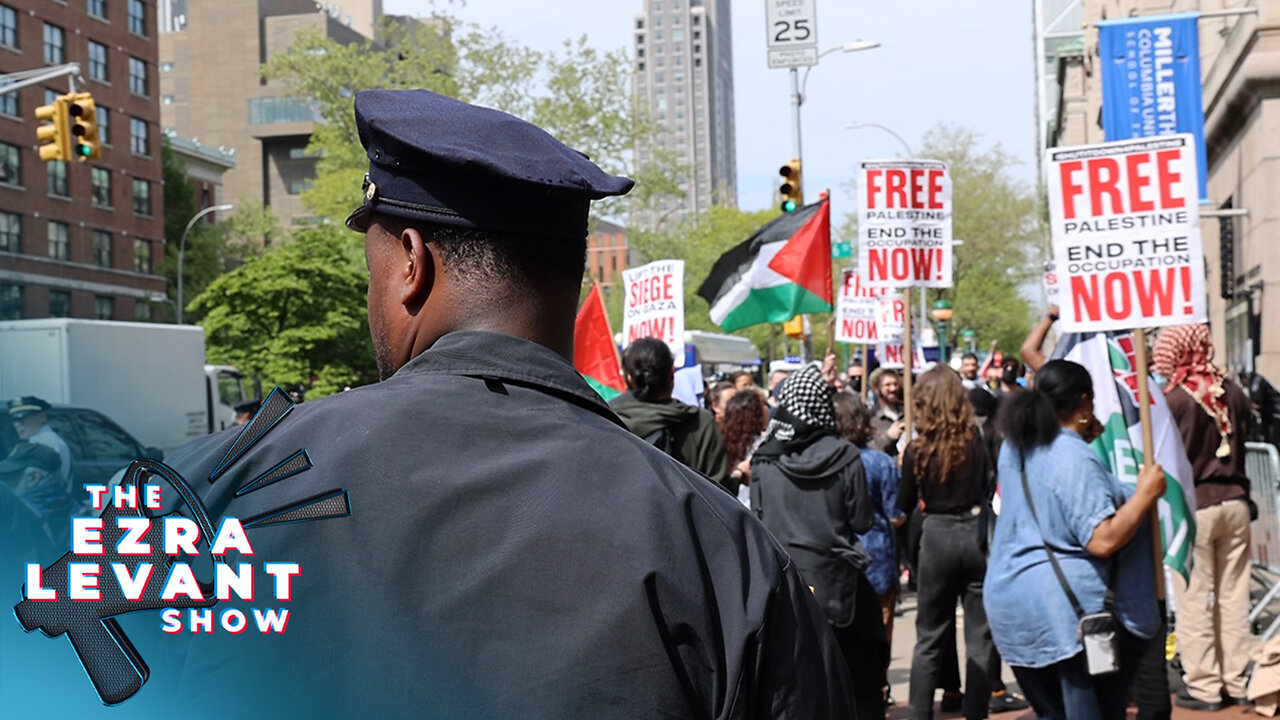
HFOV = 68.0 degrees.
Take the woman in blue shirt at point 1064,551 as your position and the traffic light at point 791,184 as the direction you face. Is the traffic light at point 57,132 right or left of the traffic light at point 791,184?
left

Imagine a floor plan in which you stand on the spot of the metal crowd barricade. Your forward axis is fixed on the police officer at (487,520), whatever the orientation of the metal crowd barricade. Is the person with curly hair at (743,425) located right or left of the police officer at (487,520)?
right

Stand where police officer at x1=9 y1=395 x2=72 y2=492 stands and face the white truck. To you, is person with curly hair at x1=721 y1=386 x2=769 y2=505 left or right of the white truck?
right

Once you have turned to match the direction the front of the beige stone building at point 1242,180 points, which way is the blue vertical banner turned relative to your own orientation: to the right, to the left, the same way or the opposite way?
to the left

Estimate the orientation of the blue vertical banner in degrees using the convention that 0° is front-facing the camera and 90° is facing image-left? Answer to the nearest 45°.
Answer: approximately 0°

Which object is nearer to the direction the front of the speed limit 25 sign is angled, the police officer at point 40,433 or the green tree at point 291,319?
the police officer

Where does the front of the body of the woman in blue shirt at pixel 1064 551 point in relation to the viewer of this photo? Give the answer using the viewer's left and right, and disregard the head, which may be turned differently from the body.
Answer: facing away from the viewer and to the right of the viewer

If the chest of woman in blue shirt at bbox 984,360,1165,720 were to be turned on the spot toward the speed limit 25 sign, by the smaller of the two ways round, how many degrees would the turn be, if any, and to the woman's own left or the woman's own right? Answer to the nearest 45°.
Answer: approximately 45° to the woman's own left

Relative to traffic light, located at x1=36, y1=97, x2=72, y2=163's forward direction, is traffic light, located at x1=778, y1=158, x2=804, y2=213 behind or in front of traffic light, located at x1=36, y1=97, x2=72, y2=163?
behind

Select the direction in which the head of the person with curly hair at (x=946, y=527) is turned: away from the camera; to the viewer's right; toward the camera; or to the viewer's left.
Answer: away from the camera

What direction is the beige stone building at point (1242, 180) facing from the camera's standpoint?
to the viewer's left
